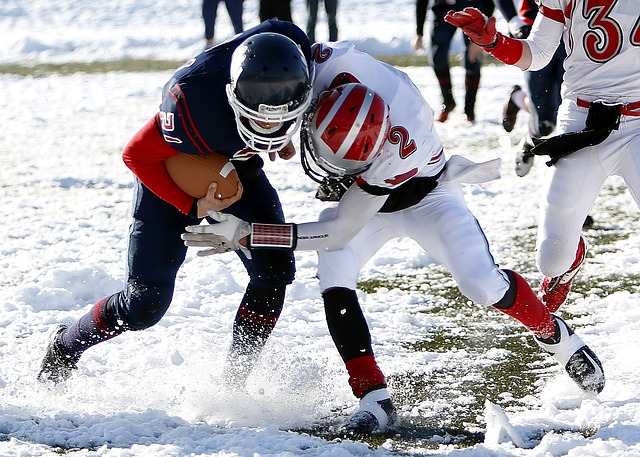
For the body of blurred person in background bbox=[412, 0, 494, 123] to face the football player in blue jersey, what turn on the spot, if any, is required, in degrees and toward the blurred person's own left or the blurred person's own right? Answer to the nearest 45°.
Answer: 0° — they already face them

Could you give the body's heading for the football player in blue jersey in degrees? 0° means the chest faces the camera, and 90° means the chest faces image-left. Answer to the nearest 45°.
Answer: approximately 315°

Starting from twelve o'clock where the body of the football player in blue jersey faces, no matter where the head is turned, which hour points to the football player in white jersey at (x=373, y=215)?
The football player in white jersey is roughly at 11 o'clock from the football player in blue jersey.

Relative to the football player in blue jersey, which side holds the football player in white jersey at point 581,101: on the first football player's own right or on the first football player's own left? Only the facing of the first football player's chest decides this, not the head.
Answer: on the first football player's own left

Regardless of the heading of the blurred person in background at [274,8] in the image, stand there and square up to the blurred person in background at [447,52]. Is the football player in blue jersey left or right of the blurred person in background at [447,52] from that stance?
right

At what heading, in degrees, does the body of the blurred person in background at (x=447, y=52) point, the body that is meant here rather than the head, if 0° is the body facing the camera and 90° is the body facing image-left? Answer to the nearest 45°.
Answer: approximately 0°

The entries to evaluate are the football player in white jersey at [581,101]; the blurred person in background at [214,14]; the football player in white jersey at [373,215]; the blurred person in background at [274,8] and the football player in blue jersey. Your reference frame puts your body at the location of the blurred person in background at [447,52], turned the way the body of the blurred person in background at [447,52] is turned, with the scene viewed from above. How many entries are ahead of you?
3

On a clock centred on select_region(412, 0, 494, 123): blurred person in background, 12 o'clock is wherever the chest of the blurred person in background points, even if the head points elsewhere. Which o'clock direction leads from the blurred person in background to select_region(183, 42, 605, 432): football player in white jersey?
The football player in white jersey is roughly at 12 o'clock from the blurred person in background.

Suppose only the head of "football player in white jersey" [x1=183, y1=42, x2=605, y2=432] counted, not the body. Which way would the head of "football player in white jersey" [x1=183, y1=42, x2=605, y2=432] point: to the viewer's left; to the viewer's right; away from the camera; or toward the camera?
to the viewer's left

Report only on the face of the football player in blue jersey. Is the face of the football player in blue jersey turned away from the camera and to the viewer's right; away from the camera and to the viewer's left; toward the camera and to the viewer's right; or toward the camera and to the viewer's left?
toward the camera and to the viewer's right

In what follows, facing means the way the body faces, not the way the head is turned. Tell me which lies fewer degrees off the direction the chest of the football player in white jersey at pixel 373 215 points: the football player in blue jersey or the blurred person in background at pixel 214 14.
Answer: the football player in blue jersey

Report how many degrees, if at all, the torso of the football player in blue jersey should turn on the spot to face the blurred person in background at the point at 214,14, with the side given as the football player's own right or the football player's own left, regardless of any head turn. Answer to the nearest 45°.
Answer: approximately 135° to the football player's own left
